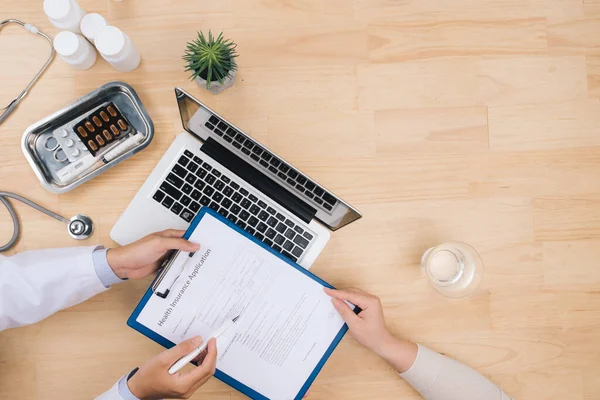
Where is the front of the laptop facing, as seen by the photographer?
facing the viewer and to the left of the viewer

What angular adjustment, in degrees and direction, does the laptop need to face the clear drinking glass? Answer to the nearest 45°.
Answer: approximately 135° to its left

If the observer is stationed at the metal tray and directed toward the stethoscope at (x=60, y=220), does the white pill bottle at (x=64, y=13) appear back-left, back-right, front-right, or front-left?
back-right

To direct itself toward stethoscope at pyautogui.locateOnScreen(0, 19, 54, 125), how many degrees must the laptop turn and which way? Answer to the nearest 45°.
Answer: approximately 45° to its right

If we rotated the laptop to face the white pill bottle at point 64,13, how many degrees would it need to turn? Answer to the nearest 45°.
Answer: approximately 45° to its right

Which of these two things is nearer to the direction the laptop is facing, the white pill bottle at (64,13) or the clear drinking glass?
the white pill bottle
